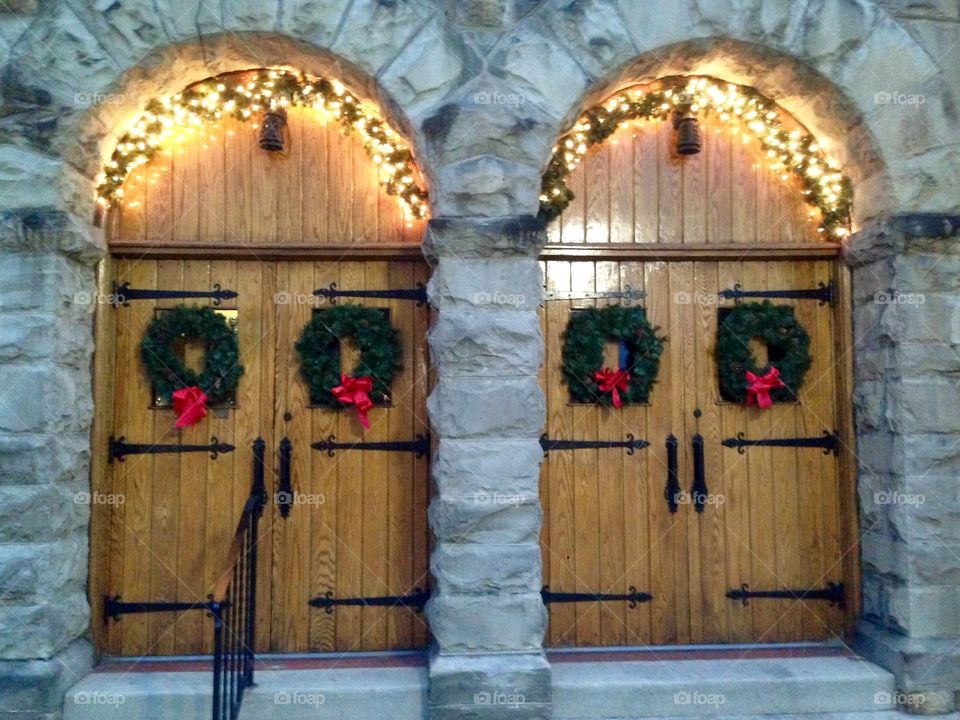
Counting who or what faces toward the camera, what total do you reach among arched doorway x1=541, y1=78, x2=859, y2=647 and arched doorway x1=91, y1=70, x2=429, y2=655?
2

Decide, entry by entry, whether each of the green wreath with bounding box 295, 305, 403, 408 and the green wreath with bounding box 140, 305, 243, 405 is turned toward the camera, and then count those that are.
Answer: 2

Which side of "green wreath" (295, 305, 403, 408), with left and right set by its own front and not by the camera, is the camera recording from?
front

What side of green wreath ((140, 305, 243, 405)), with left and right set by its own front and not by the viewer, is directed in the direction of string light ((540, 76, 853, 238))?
left

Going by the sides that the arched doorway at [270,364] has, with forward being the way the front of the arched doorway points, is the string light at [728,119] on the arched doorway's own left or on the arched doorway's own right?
on the arched doorway's own left

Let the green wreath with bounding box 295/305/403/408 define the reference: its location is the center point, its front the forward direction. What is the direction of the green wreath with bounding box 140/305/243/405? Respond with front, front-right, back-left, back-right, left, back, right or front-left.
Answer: right

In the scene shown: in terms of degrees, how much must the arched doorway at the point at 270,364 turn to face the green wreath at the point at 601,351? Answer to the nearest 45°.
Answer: approximately 90° to its left

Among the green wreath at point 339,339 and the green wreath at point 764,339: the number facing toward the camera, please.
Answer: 2

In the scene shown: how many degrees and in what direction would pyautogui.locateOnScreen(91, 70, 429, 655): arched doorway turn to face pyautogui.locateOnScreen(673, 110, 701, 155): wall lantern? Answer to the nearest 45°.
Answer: approximately 90° to its left

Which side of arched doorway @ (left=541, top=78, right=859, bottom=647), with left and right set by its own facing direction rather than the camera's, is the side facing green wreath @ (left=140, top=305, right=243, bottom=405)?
right

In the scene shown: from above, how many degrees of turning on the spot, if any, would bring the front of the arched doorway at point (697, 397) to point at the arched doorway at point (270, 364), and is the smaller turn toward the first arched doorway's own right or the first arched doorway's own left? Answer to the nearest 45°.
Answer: approximately 90° to the first arched doorway's own right

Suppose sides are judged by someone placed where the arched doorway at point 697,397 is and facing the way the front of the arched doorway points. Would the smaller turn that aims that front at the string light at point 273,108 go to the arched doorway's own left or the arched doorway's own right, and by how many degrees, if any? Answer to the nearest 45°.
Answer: approximately 90° to the arched doorway's own right

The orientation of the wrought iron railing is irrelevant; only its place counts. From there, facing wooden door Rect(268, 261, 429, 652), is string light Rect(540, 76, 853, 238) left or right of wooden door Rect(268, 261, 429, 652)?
right
